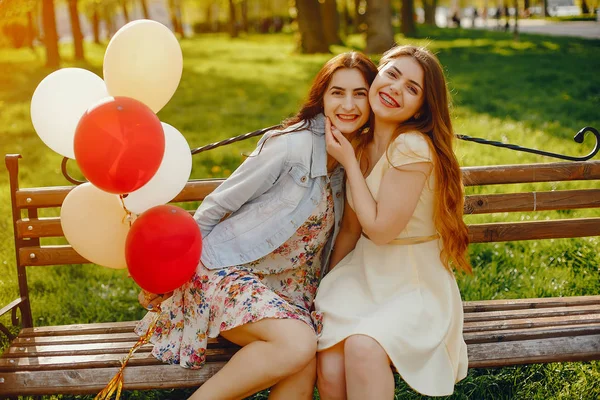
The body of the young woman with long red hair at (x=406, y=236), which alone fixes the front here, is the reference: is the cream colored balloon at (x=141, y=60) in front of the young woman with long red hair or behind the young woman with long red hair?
in front

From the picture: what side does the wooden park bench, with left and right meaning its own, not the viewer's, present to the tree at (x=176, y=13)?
back

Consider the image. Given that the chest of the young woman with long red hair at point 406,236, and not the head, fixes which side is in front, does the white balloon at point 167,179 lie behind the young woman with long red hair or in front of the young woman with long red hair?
in front

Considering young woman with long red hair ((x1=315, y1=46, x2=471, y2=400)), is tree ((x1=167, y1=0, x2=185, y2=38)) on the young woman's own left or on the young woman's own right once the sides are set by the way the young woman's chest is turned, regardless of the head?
on the young woman's own right
